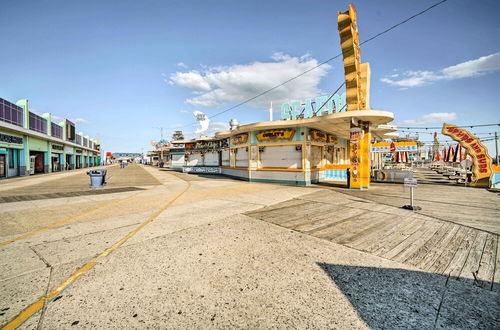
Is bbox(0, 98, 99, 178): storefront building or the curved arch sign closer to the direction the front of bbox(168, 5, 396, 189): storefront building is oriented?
the storefront building

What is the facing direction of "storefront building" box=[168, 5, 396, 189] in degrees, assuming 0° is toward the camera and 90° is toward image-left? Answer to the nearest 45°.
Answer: approximately 45°

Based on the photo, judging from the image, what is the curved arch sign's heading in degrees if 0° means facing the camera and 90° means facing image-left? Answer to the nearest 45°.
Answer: approximately 0°
